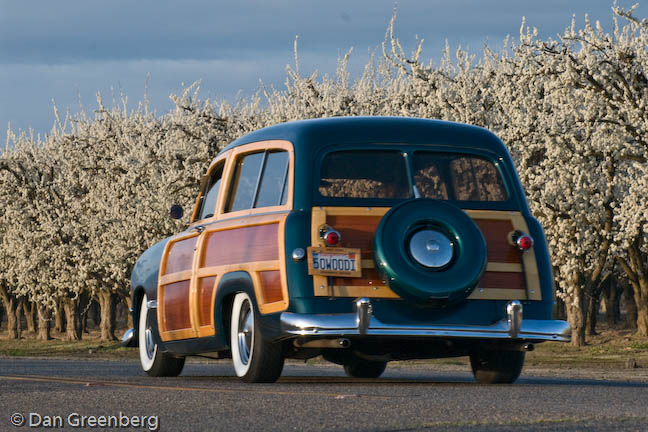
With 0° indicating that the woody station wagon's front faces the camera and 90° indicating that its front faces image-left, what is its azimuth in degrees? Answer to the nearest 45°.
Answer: approximately 135°
